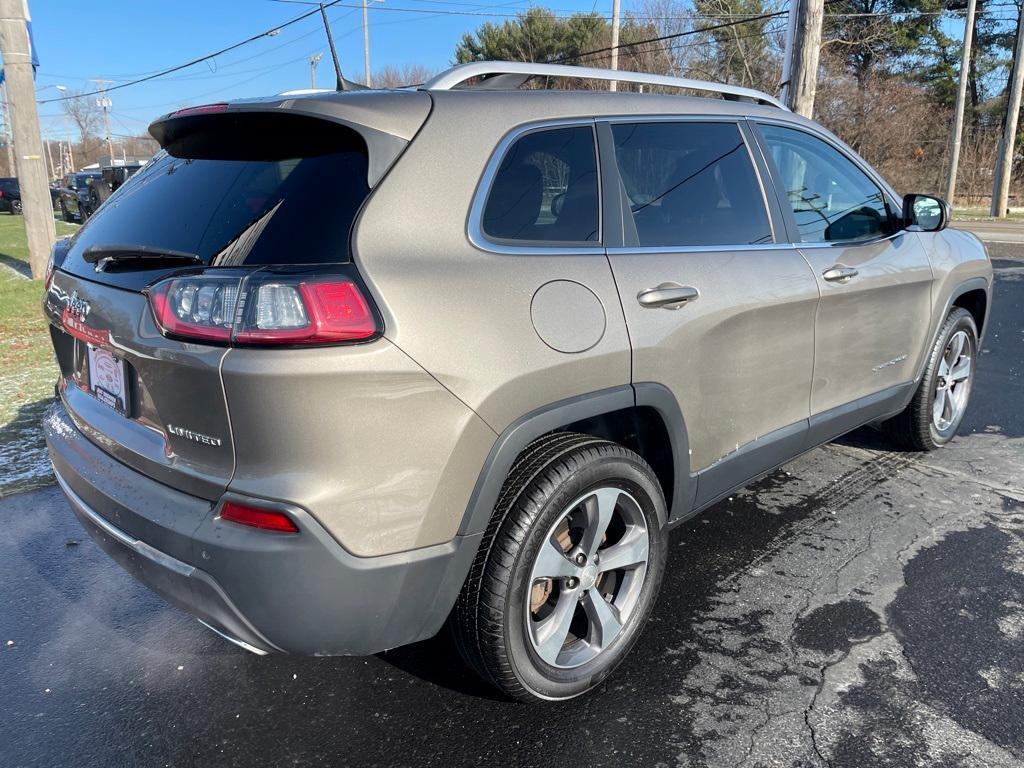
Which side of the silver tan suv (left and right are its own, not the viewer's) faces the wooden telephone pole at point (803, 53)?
front

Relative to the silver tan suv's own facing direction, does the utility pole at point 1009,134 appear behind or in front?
in front

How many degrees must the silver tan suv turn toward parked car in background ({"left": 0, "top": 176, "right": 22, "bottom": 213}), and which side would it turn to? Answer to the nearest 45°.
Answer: approximately 90° to its left

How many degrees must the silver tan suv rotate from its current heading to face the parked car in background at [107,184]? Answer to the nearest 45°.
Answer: approximately 90° to its left

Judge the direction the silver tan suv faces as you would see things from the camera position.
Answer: facing away from the viewer and to the right of the viewer

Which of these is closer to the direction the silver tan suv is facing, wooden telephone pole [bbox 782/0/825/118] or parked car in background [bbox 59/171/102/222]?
the wooden telephone pole

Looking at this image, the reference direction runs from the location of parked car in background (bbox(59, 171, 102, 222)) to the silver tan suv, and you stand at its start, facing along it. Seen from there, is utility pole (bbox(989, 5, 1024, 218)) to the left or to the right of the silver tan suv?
left

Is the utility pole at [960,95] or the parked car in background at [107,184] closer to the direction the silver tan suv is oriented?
the utility pole

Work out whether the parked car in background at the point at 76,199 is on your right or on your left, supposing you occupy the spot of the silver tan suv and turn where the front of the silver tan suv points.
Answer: on your left

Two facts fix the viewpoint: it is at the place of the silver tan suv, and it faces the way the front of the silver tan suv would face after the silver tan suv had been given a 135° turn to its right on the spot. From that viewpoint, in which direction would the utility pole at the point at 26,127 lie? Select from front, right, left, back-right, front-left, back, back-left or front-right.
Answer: back-right

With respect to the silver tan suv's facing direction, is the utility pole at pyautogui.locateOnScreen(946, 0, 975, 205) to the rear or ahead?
ahead
